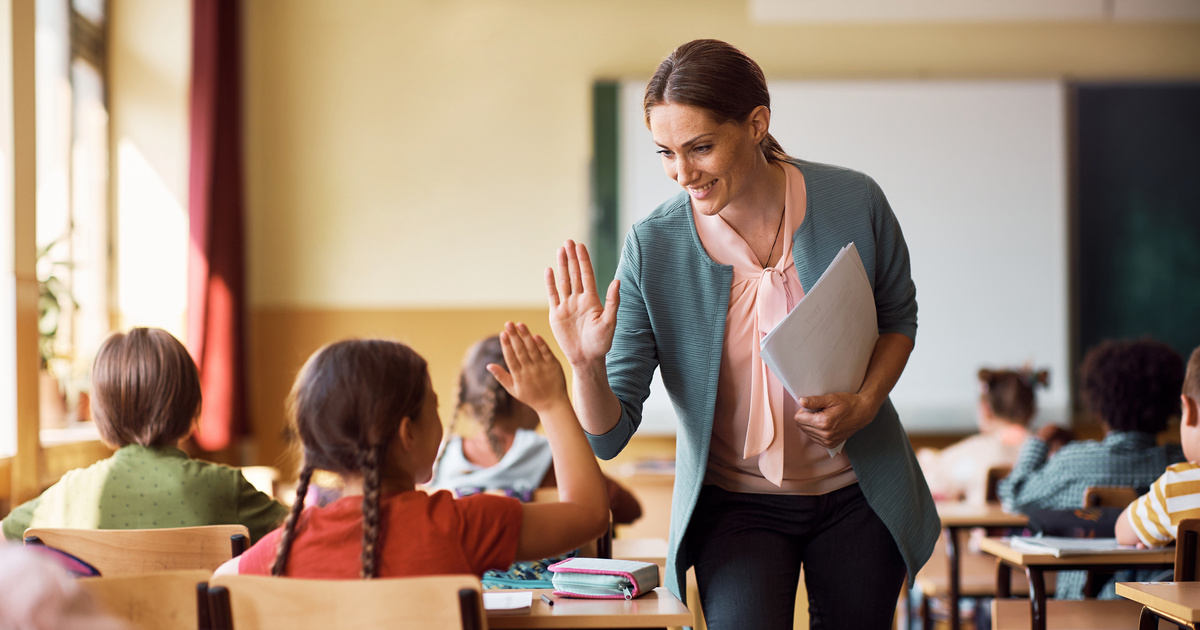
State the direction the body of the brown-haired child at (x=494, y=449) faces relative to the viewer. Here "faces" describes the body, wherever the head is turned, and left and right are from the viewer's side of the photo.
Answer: facing away from the viewer

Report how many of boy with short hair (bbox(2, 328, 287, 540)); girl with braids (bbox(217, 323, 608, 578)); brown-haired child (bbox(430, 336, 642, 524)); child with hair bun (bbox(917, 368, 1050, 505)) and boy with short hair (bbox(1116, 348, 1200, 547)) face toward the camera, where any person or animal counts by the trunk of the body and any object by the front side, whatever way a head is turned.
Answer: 0

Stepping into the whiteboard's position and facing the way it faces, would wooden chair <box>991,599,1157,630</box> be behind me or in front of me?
in front

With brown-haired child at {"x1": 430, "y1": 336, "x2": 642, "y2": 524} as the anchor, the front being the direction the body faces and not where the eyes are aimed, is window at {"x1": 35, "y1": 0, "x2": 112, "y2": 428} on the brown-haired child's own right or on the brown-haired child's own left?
on the brown-haired child's own left

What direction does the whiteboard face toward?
toward the camera

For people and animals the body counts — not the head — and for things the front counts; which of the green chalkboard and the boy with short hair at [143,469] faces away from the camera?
the boy with short hair

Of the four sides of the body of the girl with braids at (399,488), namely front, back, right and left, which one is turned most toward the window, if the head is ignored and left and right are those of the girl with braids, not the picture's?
left

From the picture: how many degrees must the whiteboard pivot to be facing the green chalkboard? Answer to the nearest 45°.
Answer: approximately 90° to its left

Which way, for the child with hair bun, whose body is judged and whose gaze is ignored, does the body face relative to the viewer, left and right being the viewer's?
facing away from the viewer and to the left of the viewer

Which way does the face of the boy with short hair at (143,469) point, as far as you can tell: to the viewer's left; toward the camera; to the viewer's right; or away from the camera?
away from the camera

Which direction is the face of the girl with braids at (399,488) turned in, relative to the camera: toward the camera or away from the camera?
away from the camera

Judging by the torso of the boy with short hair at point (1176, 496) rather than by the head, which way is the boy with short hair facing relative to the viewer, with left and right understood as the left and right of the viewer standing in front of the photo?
facing away from the viewer and to the left of the viewer

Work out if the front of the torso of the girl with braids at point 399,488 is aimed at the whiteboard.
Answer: yes

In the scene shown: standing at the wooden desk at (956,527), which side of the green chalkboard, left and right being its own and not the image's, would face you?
front

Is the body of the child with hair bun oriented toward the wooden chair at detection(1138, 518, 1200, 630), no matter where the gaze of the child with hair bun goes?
no

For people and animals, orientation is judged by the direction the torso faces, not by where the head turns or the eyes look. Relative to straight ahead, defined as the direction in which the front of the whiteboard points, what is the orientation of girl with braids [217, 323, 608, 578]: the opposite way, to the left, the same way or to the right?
the opposite way

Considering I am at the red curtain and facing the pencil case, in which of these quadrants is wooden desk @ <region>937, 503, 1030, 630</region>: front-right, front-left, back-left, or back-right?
front-left
